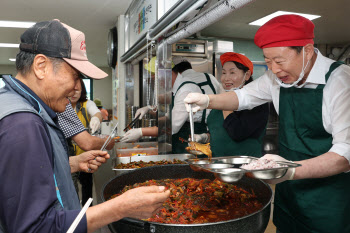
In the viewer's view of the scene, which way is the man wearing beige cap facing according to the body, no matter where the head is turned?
to the viewer's right

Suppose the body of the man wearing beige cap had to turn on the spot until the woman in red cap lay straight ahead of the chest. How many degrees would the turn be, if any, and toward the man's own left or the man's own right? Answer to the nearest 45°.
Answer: approximately 45° to the man's own left

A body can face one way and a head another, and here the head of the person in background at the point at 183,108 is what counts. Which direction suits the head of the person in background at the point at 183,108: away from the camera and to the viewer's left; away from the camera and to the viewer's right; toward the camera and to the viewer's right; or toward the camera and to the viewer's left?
away from the camera and to the viewer's left

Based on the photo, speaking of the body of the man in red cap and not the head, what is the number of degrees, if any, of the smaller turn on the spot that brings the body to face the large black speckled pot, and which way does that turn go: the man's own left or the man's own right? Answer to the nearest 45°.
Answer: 0° — they already face it

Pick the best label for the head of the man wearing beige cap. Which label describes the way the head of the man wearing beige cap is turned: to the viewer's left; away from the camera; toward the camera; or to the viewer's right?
to the viewer's right

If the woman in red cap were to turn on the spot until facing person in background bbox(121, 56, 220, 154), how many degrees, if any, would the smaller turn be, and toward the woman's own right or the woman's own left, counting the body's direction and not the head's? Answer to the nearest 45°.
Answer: approximately 90° to the woman's own right
